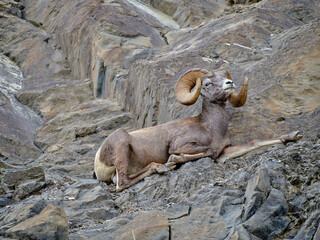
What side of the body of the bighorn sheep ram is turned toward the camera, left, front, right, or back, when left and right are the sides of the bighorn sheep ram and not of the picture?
right

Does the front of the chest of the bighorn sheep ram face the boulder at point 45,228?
no

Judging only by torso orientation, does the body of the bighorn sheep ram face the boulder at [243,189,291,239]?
no

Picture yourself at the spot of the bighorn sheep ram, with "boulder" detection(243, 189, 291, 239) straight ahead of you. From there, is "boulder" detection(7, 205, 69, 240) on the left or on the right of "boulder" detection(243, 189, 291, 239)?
right
